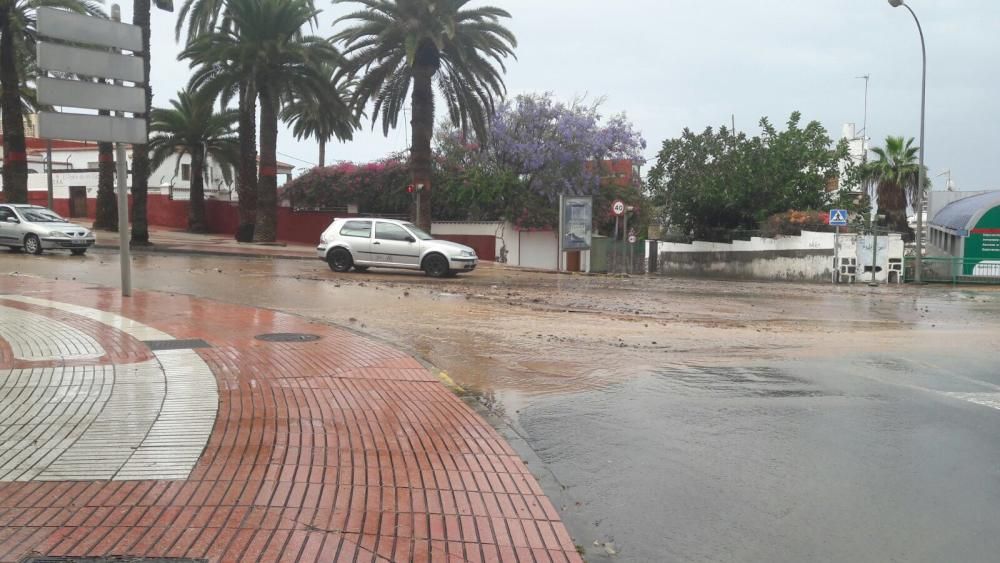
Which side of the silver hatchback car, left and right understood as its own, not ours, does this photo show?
right

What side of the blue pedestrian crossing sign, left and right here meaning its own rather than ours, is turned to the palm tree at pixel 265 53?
right

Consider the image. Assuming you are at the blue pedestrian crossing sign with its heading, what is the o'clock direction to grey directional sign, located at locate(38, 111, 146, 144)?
The grey directional sign is roughly at 1 o'clock from the blue pedestrian crossing sign.

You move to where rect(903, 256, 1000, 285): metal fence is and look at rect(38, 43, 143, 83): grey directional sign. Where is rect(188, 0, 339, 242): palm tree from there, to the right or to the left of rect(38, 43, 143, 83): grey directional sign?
right

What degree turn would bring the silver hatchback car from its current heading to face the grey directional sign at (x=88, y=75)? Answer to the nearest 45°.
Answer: approximately 135° to its right

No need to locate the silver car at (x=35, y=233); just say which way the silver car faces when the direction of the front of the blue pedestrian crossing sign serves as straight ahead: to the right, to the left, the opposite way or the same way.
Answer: to the left

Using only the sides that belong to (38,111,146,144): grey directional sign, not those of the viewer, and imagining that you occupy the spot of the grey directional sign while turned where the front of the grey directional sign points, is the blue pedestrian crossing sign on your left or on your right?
on your right

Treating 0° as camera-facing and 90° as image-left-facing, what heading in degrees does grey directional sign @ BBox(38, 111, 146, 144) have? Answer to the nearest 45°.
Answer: approximately 180°

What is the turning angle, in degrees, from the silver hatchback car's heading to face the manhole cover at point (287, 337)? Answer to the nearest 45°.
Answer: approximately 90° to its right

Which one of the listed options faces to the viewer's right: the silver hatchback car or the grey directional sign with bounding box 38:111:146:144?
the silver hatchback car

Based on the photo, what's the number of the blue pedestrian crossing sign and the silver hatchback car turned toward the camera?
1

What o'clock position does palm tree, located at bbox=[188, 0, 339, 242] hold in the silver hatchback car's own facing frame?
The palm tree is roughly at 8 o'clock from the silver hatchback car.

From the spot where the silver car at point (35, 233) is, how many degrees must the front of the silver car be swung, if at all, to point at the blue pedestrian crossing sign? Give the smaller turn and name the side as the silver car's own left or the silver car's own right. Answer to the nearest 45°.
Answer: approximately 45° to the silver car's own left

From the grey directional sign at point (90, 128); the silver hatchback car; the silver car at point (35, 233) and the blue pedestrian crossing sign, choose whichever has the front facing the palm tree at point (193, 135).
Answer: the grey directional sign
